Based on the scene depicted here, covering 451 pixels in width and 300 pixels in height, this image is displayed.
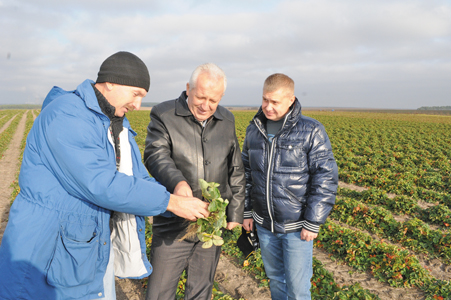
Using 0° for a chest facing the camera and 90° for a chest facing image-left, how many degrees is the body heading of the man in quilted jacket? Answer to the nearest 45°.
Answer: approximately 45°

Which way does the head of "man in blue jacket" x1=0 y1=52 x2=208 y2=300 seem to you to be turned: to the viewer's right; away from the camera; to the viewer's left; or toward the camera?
to the viewer's right
